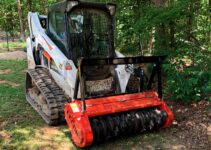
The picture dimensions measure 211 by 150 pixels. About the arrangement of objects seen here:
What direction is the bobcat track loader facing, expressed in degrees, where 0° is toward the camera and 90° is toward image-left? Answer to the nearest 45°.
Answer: approximately 315°

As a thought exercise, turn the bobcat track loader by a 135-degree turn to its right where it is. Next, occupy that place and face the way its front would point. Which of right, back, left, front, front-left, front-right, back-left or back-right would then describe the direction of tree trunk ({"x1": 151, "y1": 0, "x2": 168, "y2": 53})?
back-right
